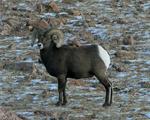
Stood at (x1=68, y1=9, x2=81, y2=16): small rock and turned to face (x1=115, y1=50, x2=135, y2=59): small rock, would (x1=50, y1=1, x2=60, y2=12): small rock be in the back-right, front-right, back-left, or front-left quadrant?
back-right

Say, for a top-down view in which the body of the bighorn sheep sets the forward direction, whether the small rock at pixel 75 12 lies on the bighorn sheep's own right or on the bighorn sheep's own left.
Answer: on the bighorn sheep's own right

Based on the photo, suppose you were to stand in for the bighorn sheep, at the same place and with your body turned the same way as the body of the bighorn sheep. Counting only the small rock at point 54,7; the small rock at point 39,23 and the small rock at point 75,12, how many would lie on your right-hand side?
3

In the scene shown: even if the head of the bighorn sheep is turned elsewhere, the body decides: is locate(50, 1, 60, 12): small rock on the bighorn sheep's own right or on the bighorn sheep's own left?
on the bighorn sheep's own right

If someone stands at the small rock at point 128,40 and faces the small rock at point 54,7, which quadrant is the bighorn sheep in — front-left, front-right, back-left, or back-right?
back-left

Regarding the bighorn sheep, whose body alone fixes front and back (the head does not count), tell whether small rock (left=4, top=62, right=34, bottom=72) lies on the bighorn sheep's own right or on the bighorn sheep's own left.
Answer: on the bighorn sheep's own right

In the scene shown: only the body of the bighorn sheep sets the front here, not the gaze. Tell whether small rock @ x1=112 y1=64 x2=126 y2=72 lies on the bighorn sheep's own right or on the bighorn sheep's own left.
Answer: on the bighorn sheep's own right

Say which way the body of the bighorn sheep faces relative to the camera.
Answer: to the viewer's left

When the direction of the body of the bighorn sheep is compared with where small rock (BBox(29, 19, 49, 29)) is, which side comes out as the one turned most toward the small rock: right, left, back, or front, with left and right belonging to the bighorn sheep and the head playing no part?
right
